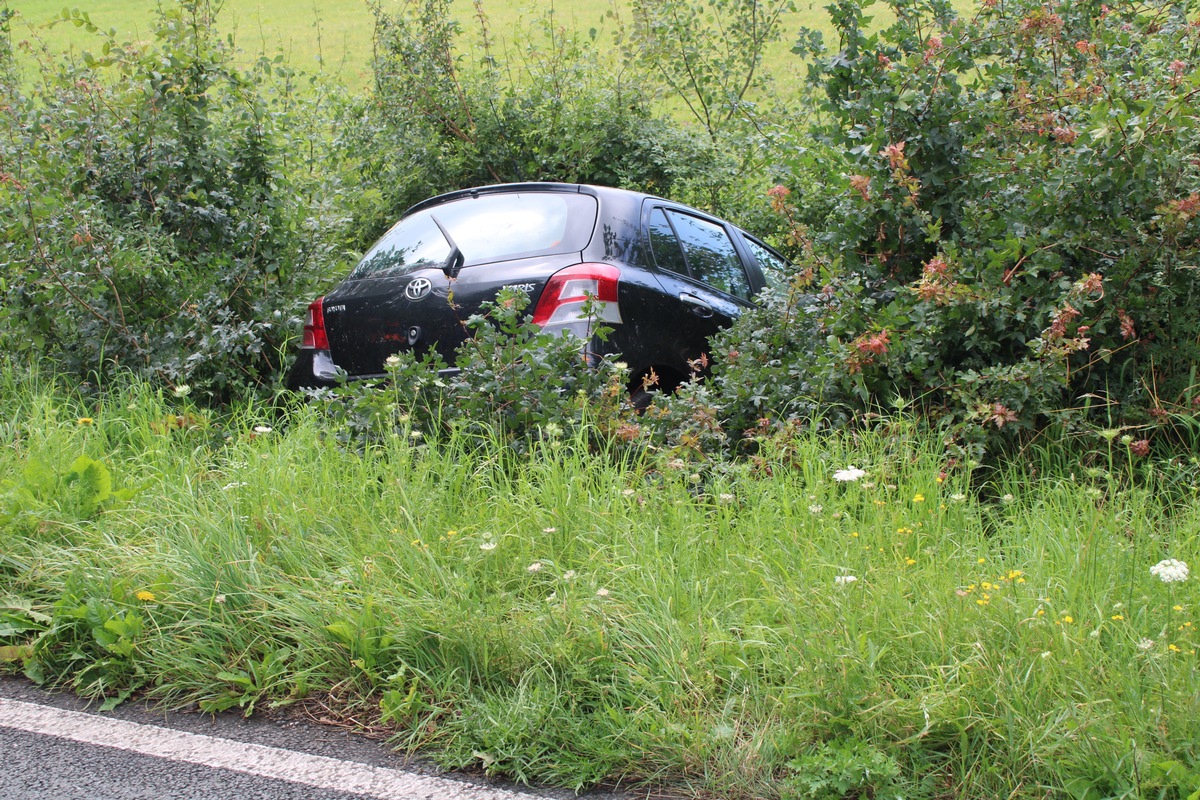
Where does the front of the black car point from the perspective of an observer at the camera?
facing away from the viewer and to the right of the viewer

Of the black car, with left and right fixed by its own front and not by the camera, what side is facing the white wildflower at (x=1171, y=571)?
right

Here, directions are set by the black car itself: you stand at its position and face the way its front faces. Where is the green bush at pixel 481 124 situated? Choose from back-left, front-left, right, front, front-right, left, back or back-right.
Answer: front-left

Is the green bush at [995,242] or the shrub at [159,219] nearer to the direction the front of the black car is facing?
the green bush

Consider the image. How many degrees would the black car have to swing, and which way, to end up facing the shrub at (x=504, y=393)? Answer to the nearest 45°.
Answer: approximately 135° to its right

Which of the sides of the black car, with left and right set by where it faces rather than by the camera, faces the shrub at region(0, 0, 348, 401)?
left

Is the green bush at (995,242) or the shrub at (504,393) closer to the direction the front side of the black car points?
the green bush
